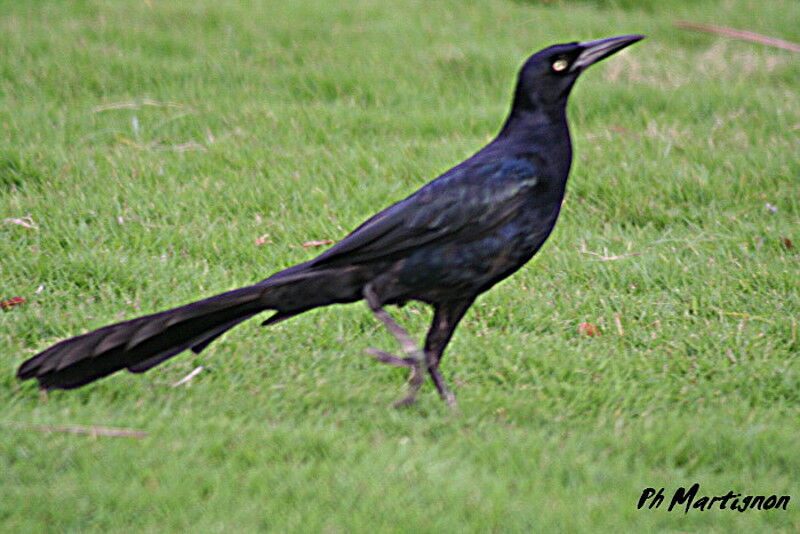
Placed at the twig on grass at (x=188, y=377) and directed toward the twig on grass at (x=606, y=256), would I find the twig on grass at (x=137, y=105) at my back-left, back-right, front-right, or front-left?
front-left

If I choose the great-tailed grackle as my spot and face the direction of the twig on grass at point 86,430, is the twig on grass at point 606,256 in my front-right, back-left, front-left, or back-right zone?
back-right

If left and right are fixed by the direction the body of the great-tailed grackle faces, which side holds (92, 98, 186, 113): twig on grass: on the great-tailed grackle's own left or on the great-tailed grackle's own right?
on the great-tailed grackle's own left

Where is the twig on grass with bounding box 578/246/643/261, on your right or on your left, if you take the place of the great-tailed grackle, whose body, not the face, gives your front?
on your left

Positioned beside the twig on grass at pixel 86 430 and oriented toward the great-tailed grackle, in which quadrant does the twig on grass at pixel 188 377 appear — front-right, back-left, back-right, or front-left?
front-left

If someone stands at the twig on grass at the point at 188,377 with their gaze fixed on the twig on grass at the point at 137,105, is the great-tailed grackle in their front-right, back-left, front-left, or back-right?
back-right

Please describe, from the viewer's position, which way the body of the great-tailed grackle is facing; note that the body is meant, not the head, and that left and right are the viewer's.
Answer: facing to the right of the viewer

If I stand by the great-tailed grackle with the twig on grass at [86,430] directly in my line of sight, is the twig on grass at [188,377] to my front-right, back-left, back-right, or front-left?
front-right

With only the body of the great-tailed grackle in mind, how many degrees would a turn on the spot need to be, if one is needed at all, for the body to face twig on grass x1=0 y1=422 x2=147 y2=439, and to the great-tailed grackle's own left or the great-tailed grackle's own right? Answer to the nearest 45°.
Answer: approximately 180°
